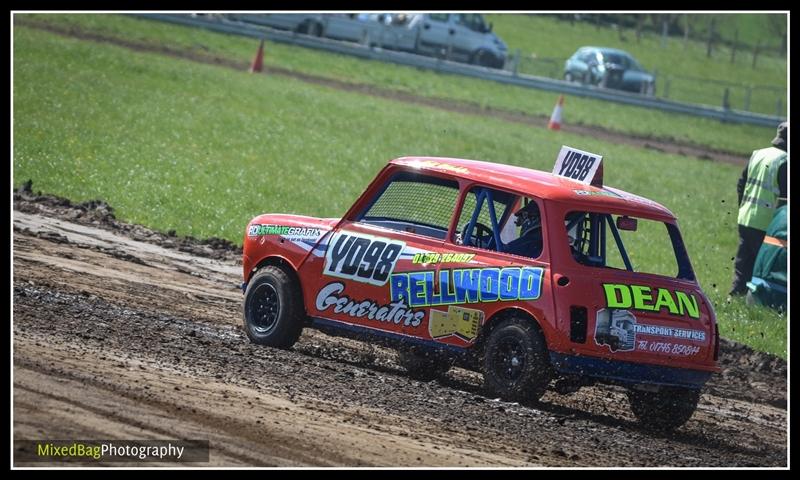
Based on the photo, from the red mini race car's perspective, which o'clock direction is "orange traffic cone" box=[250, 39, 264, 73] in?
The orange traffic cone is roughly at 1 o'clock from the red mini race car.

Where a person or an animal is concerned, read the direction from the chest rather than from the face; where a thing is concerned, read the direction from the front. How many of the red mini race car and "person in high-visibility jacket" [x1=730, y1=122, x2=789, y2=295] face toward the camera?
0

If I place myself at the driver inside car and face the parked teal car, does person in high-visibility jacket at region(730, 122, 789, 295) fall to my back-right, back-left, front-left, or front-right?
front-right

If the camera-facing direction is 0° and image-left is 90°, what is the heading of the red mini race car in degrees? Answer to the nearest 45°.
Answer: approximately 135°

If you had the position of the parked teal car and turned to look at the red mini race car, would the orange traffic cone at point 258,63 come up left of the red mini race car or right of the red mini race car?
right

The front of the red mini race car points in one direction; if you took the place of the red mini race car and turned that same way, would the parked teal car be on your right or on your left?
on your right
